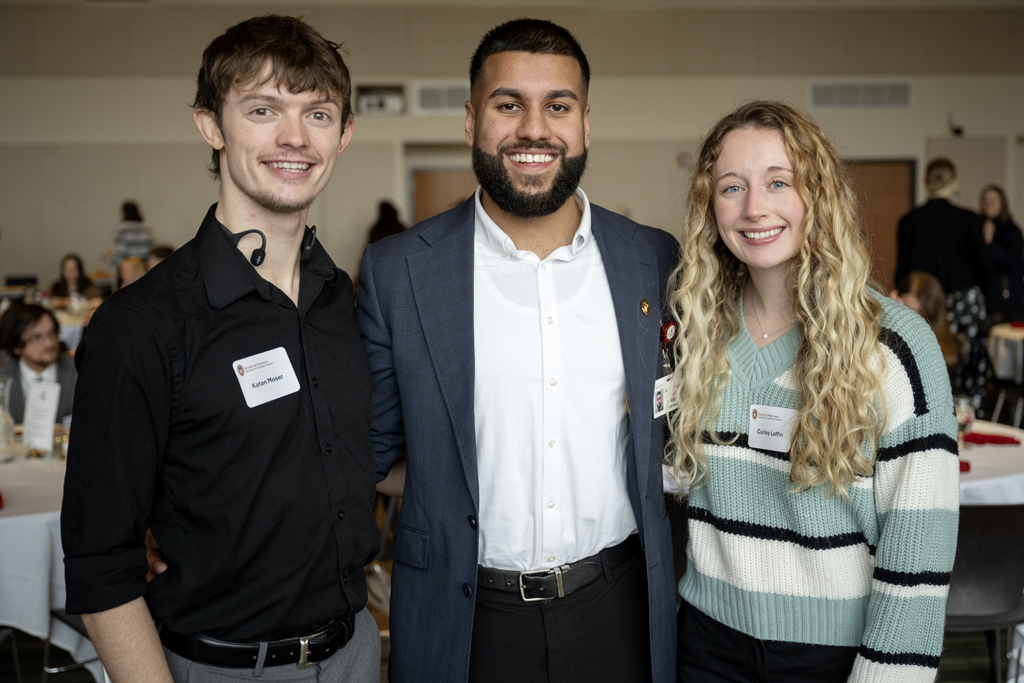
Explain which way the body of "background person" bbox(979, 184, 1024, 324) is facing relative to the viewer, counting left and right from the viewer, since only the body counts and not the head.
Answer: facing the viewer and to the left of the viewer

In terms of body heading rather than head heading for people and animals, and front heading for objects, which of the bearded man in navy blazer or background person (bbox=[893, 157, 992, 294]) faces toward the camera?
the bearded man in navy blazer

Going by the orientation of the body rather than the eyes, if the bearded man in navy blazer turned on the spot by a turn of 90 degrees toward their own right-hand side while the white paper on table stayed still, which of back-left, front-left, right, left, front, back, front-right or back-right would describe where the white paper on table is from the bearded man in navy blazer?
front-right

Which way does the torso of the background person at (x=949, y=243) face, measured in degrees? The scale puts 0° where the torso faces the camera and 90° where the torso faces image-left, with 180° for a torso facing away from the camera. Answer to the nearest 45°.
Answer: approximately 180°

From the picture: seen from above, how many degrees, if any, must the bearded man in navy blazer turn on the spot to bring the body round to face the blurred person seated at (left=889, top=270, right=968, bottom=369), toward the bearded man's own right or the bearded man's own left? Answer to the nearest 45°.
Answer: approximately 135° to the bearded man's own left

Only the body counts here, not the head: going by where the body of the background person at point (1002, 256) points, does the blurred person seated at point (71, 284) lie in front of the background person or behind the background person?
in front

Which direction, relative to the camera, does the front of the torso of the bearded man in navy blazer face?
toward the camera

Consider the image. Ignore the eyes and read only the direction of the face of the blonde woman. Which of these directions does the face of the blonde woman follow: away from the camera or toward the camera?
toward the camera

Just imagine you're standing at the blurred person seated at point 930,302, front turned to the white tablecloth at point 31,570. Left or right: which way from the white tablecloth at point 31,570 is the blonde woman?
left

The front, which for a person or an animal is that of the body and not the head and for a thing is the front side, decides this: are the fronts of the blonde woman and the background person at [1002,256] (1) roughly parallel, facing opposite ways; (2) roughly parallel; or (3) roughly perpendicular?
roughly parallel

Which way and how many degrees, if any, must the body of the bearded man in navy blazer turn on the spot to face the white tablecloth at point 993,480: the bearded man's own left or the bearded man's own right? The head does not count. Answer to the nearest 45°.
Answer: approximately 135° to the bearded man's own left

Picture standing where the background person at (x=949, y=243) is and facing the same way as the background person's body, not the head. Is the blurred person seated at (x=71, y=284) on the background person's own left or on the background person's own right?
on the background person's own left

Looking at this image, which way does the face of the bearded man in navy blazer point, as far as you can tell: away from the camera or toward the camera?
toward the camera
